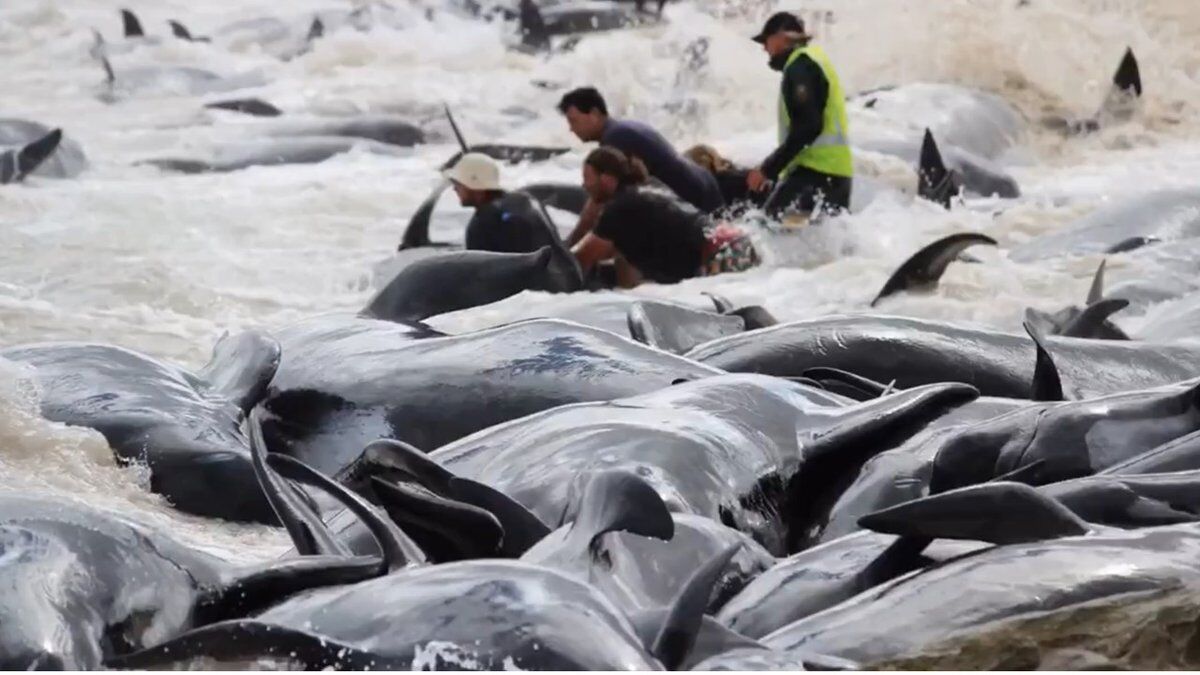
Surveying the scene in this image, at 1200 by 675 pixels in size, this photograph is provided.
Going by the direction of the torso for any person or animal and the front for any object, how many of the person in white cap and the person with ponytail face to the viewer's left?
2

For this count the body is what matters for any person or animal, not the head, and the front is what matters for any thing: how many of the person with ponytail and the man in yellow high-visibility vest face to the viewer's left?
2

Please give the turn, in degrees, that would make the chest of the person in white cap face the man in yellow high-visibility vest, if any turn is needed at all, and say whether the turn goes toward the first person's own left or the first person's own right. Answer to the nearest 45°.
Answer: approximately 135° to the first person's own right

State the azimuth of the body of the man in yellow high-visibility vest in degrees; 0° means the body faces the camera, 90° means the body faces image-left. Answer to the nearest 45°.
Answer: approximately 90°

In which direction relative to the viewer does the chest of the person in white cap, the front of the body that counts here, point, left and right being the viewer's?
facing to the left of the viewer

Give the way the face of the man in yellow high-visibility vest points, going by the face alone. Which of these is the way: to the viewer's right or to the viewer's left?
to the viewer's left
